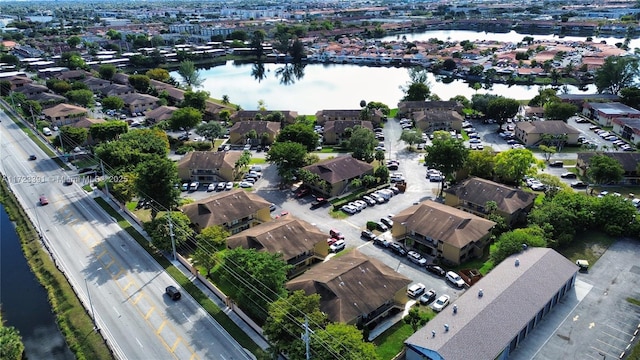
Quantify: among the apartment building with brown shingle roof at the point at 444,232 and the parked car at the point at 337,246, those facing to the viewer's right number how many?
0

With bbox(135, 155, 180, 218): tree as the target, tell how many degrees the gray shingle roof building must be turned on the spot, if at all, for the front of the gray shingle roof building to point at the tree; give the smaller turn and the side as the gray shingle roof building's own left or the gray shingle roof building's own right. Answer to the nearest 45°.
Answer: approximately 135° to the gray shingle roof building's own right

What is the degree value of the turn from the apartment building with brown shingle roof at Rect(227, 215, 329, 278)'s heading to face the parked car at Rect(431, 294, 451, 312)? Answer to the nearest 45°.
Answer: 0° — it already faces it

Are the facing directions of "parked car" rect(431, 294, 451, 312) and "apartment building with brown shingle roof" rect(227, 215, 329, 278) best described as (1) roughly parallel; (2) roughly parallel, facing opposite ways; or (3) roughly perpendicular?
roughly perpendicular

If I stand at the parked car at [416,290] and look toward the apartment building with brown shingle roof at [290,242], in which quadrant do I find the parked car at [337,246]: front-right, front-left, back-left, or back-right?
front-right

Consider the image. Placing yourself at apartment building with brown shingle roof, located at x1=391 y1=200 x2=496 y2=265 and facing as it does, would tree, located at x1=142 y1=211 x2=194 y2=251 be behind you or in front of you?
in front

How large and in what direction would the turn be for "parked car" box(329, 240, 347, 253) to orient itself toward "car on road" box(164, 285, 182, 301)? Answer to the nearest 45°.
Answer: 0° — it already faces it

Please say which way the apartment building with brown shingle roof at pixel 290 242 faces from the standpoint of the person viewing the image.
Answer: facing the viewer and to the right of the viewer

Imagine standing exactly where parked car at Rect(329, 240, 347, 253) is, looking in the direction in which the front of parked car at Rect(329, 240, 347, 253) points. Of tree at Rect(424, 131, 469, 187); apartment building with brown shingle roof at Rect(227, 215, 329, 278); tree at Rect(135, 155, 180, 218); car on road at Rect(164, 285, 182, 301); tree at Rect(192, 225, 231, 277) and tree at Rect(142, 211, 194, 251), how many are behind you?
1

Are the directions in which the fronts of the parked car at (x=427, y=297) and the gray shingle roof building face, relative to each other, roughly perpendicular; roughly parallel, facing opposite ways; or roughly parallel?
roughly perpendicular

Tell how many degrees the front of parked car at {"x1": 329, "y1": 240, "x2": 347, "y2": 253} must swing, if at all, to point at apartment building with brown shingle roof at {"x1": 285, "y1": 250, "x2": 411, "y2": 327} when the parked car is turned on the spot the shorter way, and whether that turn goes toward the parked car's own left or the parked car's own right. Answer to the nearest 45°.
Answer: approximately 45° to the parked car's own left
